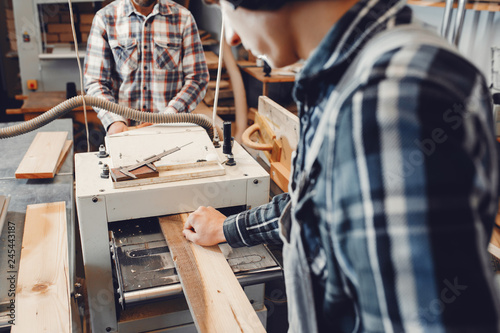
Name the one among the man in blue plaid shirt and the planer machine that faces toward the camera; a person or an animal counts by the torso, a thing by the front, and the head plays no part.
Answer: the planer machine

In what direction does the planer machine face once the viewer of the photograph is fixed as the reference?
facing the viewer

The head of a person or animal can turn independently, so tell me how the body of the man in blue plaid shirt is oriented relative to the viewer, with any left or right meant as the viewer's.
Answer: facing to the left of the viewer

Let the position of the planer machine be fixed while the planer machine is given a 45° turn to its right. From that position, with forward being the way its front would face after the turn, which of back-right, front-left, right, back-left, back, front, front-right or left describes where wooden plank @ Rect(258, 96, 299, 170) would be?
back

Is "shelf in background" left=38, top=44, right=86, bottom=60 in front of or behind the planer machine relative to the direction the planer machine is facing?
behind

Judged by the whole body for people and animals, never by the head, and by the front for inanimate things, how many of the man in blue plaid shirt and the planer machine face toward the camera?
1

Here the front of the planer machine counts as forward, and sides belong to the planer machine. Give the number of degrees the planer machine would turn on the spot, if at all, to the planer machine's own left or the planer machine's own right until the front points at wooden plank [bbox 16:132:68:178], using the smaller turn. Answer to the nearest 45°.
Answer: approximately 135° to the planer machine's own right
